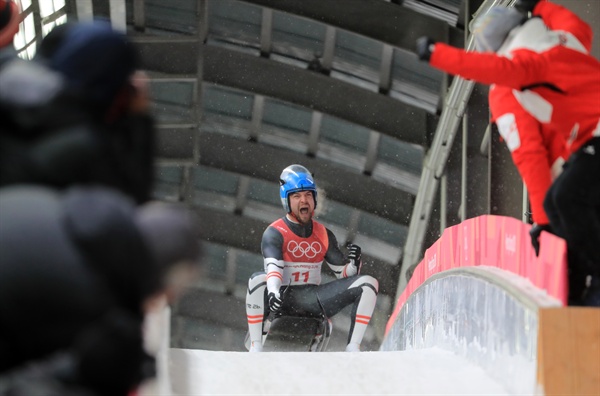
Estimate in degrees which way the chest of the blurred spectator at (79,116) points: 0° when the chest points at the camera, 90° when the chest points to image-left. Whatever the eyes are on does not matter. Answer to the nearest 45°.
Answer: approximately 225°

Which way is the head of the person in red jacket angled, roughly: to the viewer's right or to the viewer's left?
to the viewer's left

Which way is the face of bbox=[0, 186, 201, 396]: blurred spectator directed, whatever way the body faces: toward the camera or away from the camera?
away from the camera

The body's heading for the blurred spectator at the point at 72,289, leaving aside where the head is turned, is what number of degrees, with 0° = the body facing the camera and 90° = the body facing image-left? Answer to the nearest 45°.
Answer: approximately 270°
